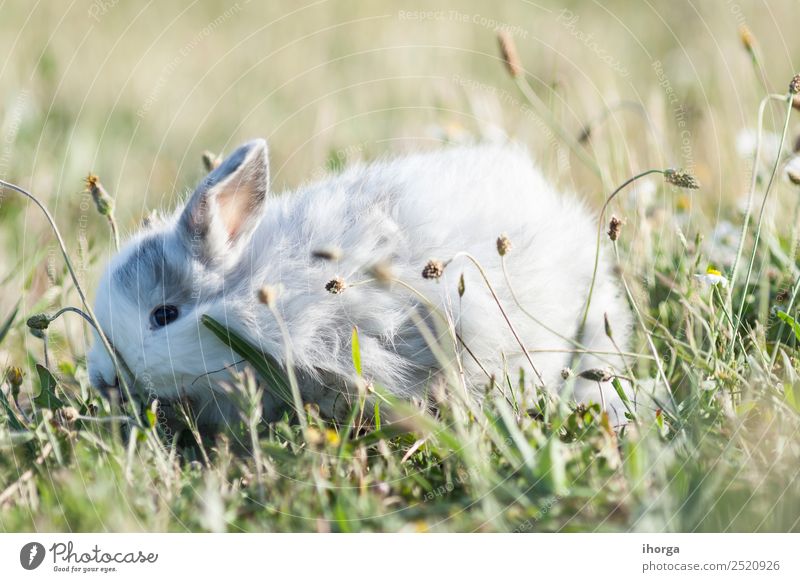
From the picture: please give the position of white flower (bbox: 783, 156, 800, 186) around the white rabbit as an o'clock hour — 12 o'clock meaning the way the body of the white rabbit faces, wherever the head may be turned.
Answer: The white flower is roughly at 6 o'clock from the white rabbit.

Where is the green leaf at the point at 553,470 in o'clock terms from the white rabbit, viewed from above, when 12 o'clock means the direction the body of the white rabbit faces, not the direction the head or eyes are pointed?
The green leaf is roughly at 8 o'clock from the white rabbit.

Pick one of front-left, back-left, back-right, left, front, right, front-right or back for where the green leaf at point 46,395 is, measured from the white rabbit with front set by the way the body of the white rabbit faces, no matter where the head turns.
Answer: front

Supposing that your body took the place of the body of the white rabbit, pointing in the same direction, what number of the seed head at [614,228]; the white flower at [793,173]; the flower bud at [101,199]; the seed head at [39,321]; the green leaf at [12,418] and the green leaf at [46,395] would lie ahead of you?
4

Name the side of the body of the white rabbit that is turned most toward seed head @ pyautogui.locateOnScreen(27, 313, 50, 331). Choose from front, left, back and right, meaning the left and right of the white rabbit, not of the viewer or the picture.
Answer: front

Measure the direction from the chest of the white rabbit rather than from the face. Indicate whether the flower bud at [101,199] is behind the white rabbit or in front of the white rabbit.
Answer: in front

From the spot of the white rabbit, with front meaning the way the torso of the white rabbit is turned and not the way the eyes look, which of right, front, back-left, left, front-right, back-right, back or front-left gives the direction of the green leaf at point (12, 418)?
front

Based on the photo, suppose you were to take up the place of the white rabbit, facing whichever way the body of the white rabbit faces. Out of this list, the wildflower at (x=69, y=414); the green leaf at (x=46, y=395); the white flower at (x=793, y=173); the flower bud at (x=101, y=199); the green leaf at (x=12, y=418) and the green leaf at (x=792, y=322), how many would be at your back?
2

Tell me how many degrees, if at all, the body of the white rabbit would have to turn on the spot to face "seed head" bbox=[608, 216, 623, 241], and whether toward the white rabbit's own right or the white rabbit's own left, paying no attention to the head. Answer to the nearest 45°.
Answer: approximately 135° to the white rabbit's own left

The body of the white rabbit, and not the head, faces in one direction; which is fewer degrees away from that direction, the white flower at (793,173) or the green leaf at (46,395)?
the green leaf

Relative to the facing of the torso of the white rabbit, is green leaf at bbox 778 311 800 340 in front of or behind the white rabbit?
behind

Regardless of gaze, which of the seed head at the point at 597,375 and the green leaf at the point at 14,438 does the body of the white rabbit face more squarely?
the green leaf

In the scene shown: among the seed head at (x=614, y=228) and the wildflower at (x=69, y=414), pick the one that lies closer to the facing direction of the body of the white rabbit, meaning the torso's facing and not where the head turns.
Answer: the wildflower

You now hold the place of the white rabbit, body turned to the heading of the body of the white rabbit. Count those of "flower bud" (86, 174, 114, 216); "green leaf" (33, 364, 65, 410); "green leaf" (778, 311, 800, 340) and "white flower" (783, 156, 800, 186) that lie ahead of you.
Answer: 2

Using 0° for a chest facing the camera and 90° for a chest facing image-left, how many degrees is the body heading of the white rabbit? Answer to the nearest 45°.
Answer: approximately 90°
